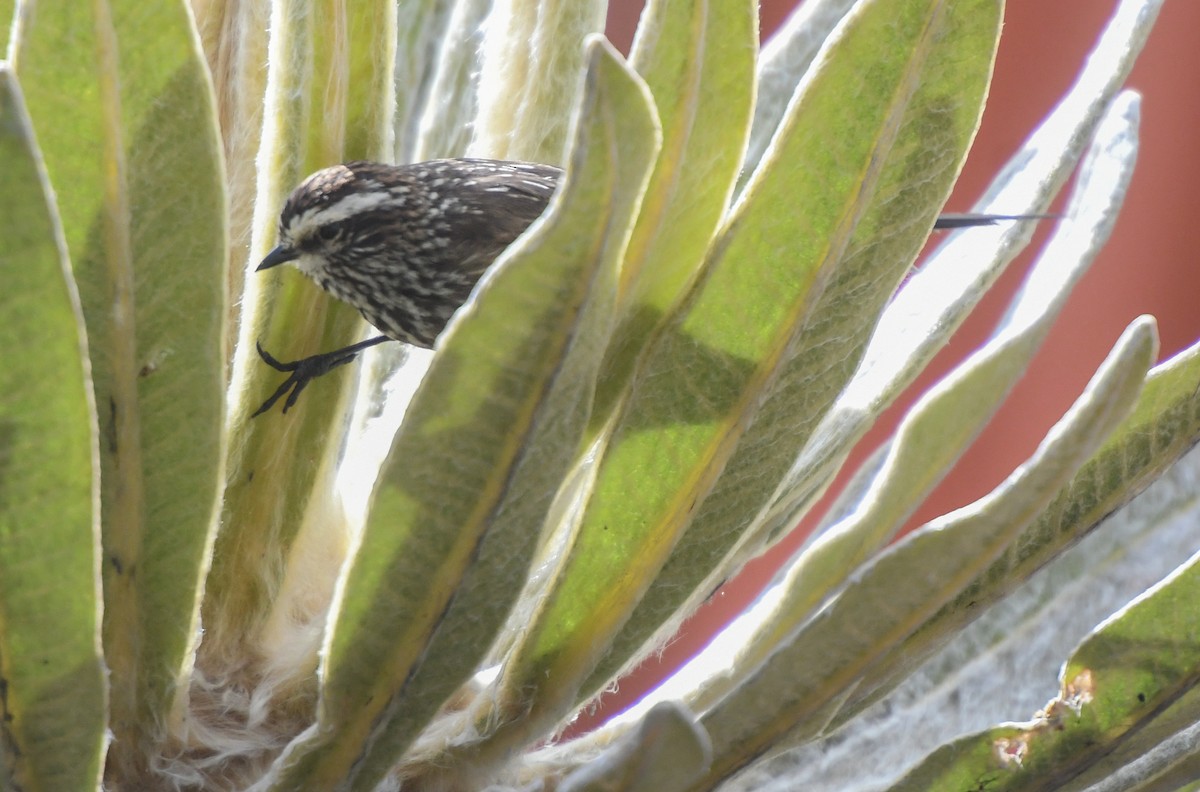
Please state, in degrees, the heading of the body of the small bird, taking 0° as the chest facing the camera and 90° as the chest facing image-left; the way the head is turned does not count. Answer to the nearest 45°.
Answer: approximately 90°

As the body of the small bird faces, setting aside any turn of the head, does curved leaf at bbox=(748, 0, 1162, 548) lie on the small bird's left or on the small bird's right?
on the small bird's left

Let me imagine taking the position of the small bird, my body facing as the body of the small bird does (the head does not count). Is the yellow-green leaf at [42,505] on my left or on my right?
on my left
